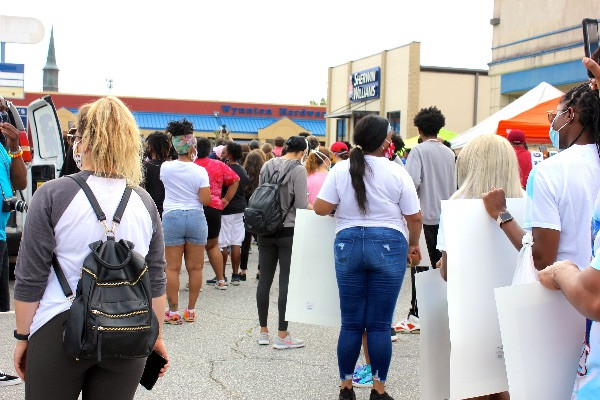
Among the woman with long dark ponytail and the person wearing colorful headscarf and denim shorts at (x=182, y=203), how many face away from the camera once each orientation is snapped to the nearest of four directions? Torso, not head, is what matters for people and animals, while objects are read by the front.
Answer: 2

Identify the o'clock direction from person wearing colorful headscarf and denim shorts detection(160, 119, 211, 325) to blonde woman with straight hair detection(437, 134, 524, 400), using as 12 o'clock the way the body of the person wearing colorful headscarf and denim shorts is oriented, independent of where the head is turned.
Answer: The blonde woman with straight hair is roughly at 5 o'clock from the person wearing colorful headscarf and denim shorts.

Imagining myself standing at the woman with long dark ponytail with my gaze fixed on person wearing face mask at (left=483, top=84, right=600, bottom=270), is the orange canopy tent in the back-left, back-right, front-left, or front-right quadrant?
back-left

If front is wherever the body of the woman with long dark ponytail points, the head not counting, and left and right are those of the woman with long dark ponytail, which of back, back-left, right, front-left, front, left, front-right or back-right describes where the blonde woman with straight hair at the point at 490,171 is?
back-right

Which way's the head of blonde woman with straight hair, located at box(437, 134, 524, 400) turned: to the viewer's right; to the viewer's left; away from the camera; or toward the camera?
away from the camera

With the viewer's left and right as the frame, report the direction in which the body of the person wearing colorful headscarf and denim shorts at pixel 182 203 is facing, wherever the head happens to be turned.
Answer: facing away from the viewer

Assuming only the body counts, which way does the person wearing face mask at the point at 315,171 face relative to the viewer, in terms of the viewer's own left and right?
facing away from the viewer and to the right of the viewer

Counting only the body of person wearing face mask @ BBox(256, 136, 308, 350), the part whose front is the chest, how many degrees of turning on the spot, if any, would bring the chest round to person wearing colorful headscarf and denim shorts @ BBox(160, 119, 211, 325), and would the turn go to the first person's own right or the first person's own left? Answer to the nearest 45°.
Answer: approximately 90° to the first person's own left

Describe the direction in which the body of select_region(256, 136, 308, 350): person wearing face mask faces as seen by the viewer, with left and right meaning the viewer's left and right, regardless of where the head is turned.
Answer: facing away from the viewer and to the right of the viewer

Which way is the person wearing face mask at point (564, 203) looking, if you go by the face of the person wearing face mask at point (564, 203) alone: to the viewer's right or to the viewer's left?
to the viewer's left

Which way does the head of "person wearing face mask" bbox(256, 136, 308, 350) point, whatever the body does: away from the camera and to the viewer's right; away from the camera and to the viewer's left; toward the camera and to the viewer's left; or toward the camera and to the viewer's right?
away from the camera and to the viewer's right

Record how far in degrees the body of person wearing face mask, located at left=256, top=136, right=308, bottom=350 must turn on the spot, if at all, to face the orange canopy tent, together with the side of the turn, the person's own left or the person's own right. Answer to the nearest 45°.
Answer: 0° — they already face it

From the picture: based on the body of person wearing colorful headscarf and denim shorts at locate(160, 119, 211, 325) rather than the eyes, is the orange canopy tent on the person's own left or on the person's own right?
on the person's own right

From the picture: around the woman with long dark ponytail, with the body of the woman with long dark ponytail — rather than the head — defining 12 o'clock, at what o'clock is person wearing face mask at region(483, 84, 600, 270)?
The person wearing face mask is roughly at 5 o'clock from the woman with long dark ponytail.

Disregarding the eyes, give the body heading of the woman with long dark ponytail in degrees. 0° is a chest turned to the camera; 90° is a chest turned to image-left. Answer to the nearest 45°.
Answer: approximately 180°

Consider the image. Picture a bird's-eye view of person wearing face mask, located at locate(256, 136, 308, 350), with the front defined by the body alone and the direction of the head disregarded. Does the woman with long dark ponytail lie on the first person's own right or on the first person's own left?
on the first person's own right
